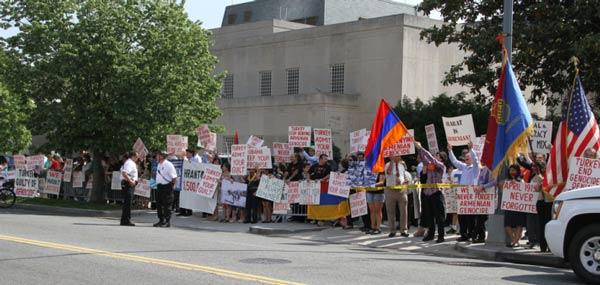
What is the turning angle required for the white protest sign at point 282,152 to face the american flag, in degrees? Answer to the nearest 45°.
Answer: approximately 45° to its left

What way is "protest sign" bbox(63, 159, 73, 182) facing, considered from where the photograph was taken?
facing the viewer

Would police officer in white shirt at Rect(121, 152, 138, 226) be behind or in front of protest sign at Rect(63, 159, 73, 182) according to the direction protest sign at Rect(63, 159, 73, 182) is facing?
in front

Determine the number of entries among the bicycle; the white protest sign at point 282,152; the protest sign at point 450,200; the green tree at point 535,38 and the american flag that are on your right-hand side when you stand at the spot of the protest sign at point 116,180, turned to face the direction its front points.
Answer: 1

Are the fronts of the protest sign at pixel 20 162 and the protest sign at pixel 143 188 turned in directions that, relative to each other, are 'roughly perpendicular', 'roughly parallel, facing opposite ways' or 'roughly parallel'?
roughly parallel

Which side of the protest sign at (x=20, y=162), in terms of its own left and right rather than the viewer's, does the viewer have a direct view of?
front

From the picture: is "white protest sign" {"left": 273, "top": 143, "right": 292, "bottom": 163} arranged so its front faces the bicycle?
no

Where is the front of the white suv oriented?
to the viewer's left

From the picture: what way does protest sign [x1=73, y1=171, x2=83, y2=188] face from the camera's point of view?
toward the camera

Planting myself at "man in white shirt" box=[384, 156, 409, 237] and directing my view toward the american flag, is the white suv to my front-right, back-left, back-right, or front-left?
front-right

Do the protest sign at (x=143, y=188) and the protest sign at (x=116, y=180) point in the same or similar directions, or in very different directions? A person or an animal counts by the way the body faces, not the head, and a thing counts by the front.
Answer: same or similar directions
